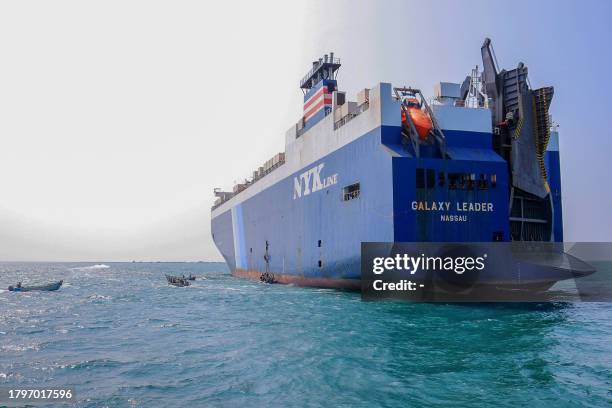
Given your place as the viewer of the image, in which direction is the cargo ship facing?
facing away from the viewer and to the left of the viewer

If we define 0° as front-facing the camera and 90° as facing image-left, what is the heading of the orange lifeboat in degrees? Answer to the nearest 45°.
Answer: approximately 315°
